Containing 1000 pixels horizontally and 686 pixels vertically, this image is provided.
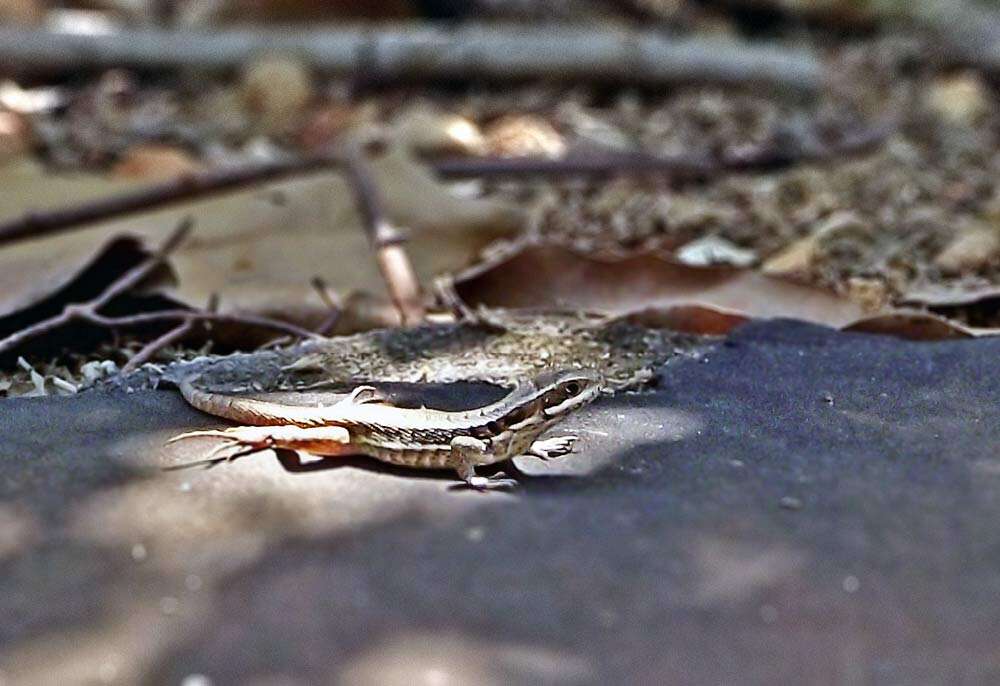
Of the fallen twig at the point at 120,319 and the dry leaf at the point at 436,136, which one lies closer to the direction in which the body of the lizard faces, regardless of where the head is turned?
the dry leaf

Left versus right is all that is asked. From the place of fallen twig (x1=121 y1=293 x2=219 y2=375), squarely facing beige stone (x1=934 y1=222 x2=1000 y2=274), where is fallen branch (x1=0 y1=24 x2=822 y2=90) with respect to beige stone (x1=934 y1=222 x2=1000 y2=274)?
left

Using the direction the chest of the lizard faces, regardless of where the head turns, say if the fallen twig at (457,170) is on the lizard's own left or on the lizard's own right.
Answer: on the lizard's own left

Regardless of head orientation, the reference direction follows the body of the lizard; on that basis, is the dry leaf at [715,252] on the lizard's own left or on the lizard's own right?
on the lizard's own left

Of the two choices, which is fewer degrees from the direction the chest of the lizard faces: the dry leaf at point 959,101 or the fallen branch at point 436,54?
the dry leaf

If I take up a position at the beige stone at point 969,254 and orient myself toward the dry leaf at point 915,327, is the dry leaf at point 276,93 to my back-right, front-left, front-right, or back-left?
back-right

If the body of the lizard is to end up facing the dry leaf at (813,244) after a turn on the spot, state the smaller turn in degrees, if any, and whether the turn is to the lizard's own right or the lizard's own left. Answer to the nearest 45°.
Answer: approximately 45° to the lizard's own left

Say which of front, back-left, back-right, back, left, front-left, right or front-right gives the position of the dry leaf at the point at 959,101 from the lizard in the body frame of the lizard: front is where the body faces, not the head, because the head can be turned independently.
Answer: front-left

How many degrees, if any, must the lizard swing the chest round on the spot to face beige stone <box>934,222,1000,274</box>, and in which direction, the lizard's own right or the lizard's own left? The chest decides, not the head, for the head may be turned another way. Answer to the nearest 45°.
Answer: approximately 45° to the lizard's own left

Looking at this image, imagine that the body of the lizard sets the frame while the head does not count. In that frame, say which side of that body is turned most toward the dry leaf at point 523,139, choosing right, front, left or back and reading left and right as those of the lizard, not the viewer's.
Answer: left

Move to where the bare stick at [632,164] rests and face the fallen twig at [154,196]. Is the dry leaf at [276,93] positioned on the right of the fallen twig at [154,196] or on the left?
right

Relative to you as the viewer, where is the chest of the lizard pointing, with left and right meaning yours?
facing to the right of the viewer

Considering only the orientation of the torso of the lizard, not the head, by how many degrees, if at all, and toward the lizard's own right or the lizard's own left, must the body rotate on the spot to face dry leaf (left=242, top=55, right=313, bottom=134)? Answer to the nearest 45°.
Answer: approximately 90° to the lizard's own left

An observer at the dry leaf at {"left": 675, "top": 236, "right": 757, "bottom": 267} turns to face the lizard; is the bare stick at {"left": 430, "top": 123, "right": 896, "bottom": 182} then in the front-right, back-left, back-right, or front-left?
back-right

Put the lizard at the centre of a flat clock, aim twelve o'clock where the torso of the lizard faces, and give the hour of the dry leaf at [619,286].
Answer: The dry leaf is roughly at 10 o'clock from the lizard.

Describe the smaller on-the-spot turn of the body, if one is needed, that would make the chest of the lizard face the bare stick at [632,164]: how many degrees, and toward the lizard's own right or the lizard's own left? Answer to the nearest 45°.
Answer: approximately 90° to the lizard's own left
